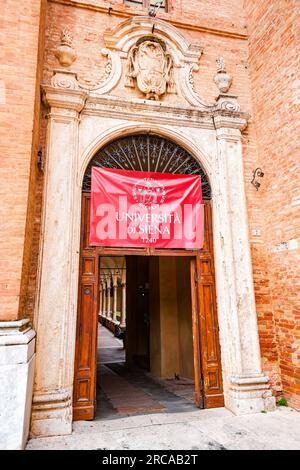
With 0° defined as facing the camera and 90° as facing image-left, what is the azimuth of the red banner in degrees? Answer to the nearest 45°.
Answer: approximately 0°
